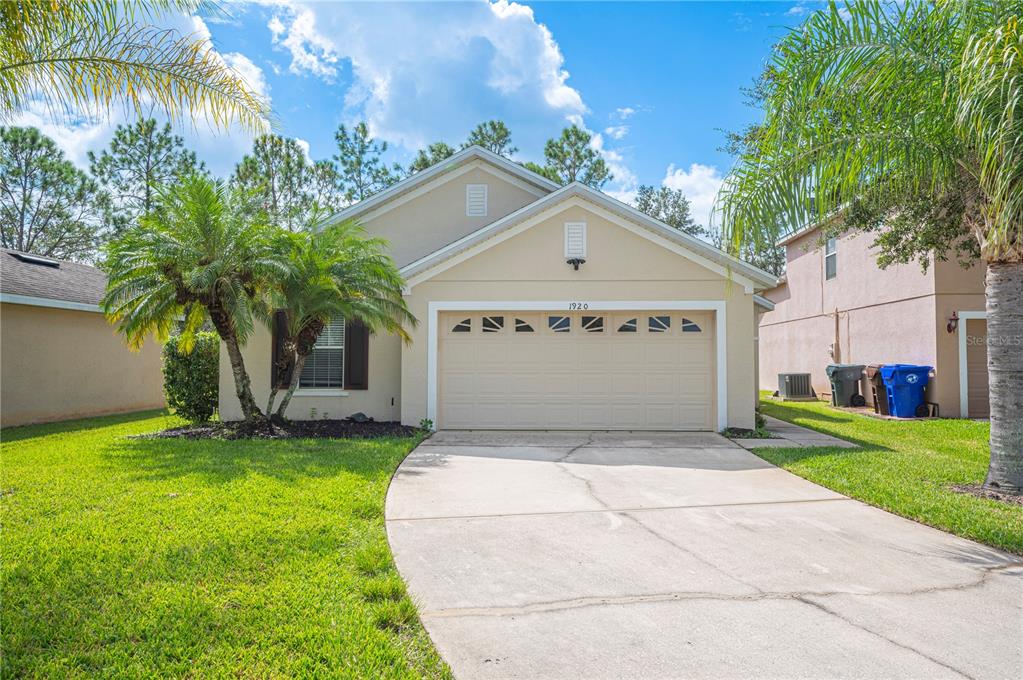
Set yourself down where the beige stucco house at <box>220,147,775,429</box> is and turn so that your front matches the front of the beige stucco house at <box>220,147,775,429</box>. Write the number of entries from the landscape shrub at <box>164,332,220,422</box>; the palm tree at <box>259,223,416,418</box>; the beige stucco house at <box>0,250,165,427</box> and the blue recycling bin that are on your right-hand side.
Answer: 3

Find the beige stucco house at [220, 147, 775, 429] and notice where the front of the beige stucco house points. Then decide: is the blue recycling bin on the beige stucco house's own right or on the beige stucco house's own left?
on the beige stucco house's own left

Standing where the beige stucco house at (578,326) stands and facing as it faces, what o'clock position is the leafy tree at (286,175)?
The leafy tree is roughly at 5 o'clock from the beige stucco house.

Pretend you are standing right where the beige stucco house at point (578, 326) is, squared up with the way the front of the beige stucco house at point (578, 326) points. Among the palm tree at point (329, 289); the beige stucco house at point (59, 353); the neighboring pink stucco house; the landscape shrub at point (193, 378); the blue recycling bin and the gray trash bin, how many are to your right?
3

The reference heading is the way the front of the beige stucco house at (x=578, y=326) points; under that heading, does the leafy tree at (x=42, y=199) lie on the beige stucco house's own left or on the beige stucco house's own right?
on the beige stucco house's own right

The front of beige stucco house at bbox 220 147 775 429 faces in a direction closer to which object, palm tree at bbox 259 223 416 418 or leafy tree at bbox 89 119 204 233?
the palm tree

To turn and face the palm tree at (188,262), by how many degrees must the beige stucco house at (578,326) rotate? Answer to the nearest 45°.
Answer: approximately 90° to its right

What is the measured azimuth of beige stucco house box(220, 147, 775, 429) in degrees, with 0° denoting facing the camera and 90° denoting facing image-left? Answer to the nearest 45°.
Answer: approximately 0°

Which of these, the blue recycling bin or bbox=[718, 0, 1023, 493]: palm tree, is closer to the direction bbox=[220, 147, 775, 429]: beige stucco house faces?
the palm tree

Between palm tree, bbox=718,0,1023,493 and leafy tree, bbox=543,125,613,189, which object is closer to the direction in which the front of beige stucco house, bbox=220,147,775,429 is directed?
the palm tree

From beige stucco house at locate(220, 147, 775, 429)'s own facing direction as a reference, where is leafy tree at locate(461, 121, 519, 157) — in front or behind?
behind

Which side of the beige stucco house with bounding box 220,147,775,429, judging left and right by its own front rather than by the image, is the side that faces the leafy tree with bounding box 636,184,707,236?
back
